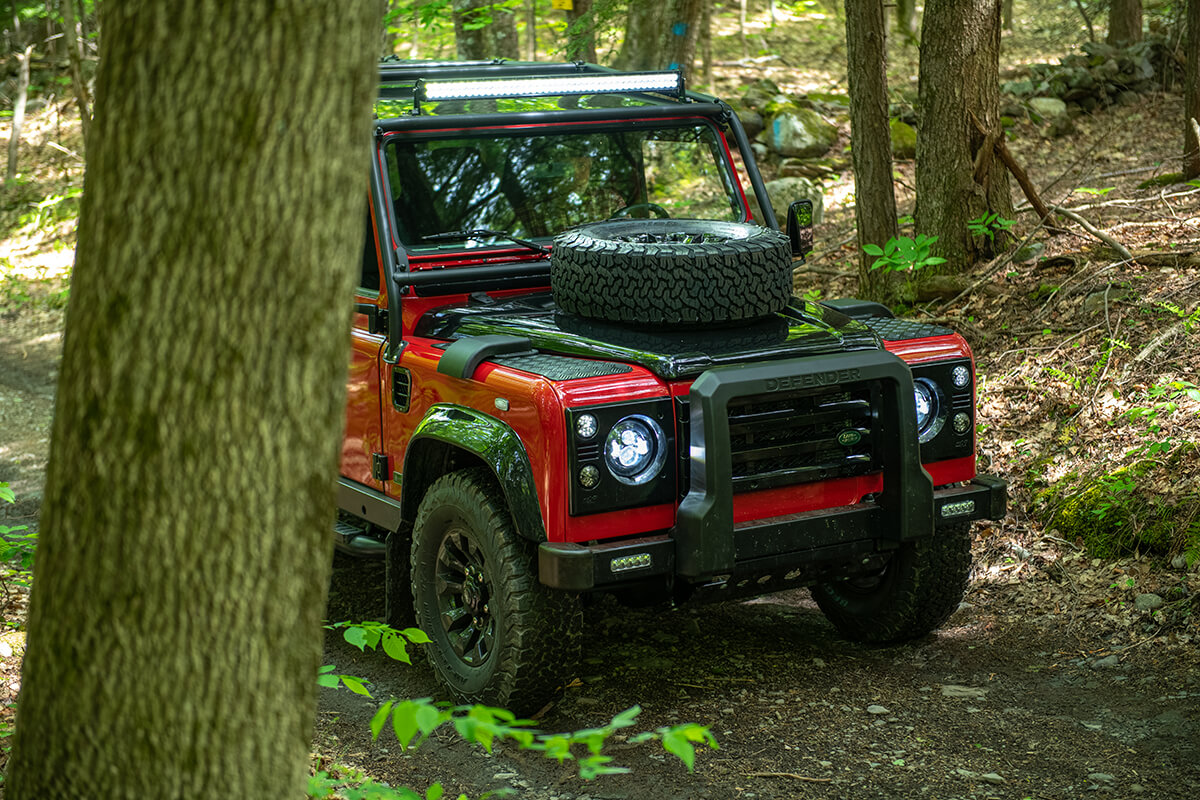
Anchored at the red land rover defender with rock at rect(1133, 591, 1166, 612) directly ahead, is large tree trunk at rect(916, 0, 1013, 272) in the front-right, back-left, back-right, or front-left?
front-left

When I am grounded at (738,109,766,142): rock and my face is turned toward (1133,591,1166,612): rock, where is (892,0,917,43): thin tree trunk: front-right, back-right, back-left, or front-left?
back-left

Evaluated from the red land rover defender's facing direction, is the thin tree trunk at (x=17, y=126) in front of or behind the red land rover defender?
behind

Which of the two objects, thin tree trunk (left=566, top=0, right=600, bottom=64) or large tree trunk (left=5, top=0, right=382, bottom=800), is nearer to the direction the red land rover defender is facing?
the large tree trunk

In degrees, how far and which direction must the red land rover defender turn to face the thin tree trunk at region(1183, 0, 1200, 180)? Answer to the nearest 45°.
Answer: approximately 90° to its left

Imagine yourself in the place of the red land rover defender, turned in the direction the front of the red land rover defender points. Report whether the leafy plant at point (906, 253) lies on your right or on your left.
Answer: on your left

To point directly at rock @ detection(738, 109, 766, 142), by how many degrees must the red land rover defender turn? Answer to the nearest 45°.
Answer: approximately 135° to its left

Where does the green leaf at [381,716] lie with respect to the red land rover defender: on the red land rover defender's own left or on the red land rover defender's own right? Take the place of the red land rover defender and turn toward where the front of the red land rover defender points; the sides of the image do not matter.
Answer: on the red land rover defender's own right

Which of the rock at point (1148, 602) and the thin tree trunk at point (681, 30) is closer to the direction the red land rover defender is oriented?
the rock

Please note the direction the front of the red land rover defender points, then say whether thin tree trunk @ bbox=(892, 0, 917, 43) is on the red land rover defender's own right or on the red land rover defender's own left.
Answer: on the red land rover defender's own left

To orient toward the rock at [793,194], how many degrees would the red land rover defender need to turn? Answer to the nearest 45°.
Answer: approximately 135° to its left

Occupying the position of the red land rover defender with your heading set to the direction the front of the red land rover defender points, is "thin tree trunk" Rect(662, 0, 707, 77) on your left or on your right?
on your left

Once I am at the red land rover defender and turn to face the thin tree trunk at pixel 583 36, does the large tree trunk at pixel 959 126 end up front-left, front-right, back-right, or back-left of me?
front-right

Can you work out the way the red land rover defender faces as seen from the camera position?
facing the viewer and to the right of the viewer
